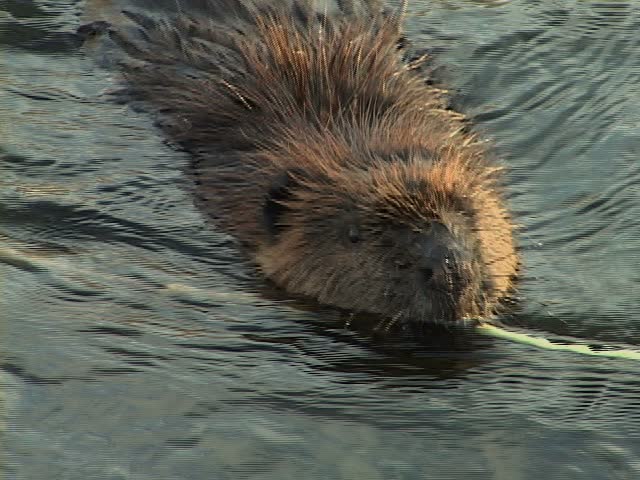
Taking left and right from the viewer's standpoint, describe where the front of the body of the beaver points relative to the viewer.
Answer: facing the viewer and to the right of the viewer
